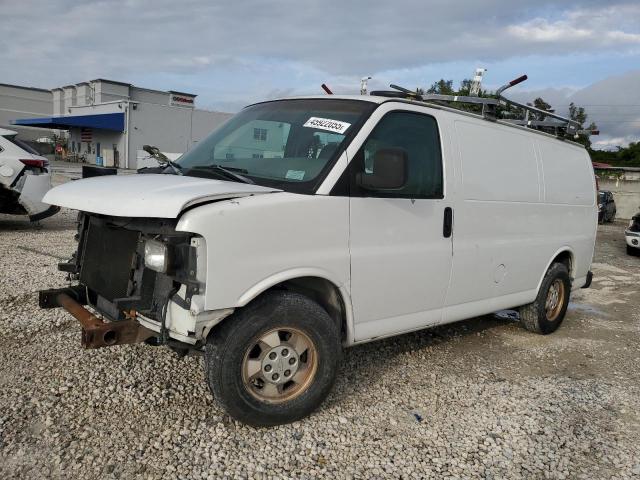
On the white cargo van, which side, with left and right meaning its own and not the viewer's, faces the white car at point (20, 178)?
right

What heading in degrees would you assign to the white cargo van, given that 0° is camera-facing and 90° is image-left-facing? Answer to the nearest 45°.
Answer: approximately 45°

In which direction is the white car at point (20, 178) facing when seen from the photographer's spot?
facing away from the viewer and to the left of the viewer

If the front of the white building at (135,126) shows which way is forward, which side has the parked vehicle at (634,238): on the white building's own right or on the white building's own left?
on the white building's own left

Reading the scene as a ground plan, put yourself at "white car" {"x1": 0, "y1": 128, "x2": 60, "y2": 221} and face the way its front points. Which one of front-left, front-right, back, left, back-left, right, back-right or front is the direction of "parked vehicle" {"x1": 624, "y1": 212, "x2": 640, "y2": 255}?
back-right

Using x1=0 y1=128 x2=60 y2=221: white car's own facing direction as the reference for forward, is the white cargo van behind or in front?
behind
